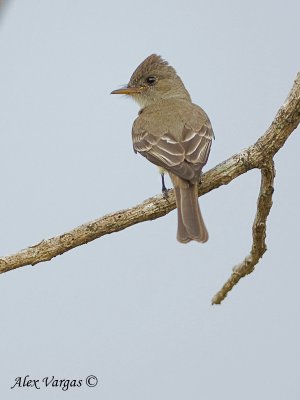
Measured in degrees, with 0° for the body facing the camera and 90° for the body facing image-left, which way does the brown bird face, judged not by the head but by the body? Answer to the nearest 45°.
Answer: approximately 135°
